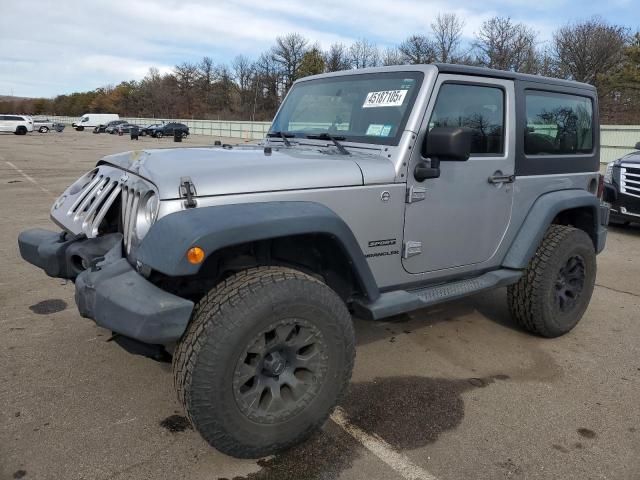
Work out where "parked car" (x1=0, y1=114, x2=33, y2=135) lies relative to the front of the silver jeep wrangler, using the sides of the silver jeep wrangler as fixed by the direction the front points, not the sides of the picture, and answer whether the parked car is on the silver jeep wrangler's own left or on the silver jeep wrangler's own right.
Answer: on the silver jeep wrangler's own right

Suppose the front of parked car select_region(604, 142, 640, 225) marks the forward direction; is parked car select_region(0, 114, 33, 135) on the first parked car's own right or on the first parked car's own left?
on the first parked car's own right

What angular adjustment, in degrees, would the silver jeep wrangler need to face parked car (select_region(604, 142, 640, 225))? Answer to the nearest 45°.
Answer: approximately 180°

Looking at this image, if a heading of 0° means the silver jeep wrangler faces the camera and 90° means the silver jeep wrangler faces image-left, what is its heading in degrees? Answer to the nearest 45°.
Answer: approximately 45°

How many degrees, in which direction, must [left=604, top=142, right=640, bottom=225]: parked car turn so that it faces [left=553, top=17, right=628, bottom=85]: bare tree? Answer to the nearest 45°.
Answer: approximately 135° to its right
